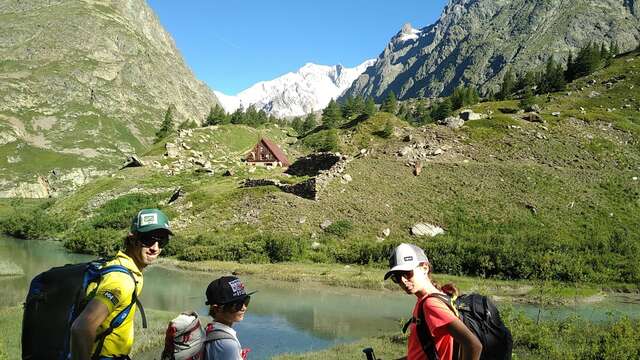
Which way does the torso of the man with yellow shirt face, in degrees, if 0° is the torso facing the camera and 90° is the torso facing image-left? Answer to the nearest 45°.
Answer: approximately 270°

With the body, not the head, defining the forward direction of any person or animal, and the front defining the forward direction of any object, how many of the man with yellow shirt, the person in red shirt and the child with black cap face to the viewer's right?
2

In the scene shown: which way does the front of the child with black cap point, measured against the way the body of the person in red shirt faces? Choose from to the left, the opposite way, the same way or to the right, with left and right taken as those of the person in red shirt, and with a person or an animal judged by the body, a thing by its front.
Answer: the opposite way

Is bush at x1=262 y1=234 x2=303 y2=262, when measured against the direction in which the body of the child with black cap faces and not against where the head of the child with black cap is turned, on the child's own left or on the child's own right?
on the child's own left

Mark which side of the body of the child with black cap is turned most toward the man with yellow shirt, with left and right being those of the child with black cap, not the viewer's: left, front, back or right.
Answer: back

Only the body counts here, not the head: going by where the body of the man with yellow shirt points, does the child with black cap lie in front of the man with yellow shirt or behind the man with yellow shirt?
in front

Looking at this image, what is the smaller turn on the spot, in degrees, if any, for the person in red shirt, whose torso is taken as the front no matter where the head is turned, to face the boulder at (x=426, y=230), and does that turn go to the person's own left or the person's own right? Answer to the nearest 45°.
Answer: approximately 135° to the person's own right

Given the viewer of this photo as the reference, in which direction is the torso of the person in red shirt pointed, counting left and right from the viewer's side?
facing the viewer and to the left of the viewer

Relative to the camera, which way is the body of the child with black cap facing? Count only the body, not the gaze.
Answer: to the viewer's right

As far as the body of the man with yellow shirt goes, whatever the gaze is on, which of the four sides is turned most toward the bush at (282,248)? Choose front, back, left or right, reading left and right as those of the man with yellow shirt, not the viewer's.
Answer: left

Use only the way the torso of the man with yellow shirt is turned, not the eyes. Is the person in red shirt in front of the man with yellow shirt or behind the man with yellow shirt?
in front

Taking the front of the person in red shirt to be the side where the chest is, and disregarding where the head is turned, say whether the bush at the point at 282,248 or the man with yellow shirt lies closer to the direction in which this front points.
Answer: the man with yellow shirt
